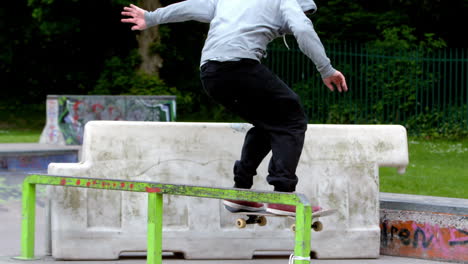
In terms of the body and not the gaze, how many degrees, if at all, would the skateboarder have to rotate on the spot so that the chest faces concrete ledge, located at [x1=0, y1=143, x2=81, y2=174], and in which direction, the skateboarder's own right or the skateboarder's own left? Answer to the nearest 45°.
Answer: approximately 90° to the skateboarder's own left

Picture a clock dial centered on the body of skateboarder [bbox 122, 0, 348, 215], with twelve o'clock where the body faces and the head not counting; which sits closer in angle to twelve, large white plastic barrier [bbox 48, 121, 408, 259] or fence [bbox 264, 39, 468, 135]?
the fence

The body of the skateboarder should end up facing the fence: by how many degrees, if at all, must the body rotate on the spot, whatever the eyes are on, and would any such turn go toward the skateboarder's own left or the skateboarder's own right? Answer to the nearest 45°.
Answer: approximately 45° to the skateboarder's own left

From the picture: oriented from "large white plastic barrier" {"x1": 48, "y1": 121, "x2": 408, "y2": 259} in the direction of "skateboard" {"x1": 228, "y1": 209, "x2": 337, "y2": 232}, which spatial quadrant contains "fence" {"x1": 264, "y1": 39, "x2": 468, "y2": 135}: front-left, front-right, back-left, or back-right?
back-left

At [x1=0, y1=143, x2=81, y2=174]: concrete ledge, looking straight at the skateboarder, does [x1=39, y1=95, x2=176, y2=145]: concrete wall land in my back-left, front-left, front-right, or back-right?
back-left

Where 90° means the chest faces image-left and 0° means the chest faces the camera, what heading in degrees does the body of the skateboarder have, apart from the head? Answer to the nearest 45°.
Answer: approximately 225°
